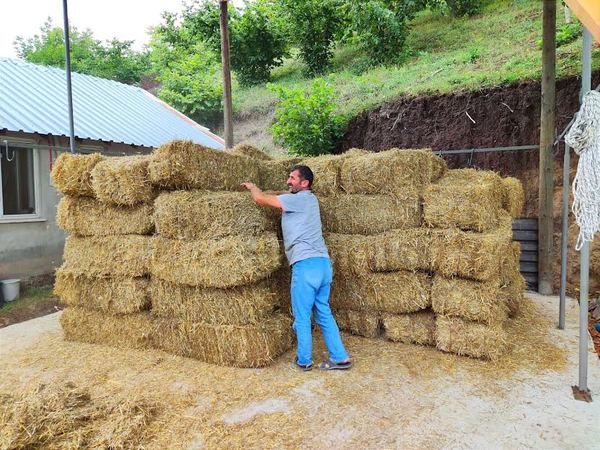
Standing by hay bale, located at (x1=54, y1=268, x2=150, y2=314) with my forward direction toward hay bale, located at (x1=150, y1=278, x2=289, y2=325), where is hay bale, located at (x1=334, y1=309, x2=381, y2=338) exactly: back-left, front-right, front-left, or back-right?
front-left

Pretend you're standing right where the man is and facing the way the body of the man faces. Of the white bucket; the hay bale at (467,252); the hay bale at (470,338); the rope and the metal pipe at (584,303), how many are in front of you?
1

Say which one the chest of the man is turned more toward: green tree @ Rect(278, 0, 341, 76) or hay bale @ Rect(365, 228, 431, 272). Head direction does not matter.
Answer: the green tree

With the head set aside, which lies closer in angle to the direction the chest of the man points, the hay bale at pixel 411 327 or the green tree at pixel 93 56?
the green tree

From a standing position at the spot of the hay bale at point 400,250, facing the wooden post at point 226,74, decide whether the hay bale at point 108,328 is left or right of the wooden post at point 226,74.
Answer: left

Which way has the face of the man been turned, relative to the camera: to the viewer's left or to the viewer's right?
to the viewer's left

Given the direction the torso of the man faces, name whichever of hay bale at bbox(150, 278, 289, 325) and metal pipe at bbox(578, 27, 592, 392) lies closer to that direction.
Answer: the hay bale

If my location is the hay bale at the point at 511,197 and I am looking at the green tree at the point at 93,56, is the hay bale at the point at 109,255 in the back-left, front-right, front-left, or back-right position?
front-left

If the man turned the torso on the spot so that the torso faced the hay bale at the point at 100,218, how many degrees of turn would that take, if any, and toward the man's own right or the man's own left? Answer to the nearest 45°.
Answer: approximately 45° to the man's own left

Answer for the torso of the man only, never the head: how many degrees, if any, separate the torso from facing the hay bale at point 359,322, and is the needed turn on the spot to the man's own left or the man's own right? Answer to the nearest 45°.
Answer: approximately 90° to the man's own right

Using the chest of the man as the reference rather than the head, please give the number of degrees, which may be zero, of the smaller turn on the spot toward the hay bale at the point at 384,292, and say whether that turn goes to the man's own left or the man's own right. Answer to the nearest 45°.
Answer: approximately 90° to the man's own right

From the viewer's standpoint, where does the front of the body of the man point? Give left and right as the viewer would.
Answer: facing away from the viewer and to the left of the viewer

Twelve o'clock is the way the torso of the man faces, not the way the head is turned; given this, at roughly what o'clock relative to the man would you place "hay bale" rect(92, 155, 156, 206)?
The hay bale is roughly at 11 o'clock from the man.

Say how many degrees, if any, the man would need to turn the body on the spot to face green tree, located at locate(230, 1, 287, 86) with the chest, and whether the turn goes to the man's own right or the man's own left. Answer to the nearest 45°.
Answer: approximately 45° to the man's own right
